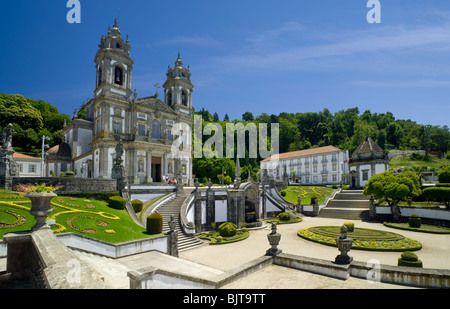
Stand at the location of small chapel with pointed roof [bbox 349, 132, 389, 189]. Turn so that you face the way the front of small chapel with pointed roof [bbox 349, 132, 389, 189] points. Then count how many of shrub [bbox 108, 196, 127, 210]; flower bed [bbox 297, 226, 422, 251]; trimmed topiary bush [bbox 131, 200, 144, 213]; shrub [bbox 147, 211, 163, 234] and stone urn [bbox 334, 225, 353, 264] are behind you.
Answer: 0

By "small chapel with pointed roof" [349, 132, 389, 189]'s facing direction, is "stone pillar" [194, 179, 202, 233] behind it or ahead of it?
ahead

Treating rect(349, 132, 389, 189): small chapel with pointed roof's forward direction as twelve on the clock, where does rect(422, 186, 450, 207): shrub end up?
The shrub is roughly at 10 o'clock from the small chapel with pointed roof.

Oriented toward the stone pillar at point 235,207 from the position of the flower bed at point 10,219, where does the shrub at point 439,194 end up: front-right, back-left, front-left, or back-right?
front-right

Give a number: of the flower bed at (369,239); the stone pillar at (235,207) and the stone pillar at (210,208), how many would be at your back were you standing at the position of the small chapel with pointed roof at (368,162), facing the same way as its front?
0

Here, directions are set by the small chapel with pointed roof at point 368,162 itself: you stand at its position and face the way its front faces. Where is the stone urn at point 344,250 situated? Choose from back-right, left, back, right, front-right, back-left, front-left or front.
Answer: front-left

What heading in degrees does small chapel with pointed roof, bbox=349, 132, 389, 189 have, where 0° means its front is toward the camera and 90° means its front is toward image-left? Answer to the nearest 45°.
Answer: approximately 45°

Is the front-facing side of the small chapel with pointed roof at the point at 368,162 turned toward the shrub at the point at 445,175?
no

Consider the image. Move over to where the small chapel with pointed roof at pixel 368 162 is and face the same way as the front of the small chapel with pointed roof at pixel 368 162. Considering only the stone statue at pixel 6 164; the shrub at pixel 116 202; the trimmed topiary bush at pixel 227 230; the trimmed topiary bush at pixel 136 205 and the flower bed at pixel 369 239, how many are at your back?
0

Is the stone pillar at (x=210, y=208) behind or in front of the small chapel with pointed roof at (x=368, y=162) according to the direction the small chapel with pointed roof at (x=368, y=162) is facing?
in front

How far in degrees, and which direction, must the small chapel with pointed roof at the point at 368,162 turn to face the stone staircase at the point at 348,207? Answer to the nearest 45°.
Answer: approximately 45° to its left

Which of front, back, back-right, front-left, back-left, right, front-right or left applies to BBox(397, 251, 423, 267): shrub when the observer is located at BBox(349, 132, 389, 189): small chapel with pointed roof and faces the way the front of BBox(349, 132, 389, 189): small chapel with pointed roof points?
front-left

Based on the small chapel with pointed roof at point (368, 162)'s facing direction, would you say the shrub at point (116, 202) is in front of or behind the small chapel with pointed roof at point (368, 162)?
in front
